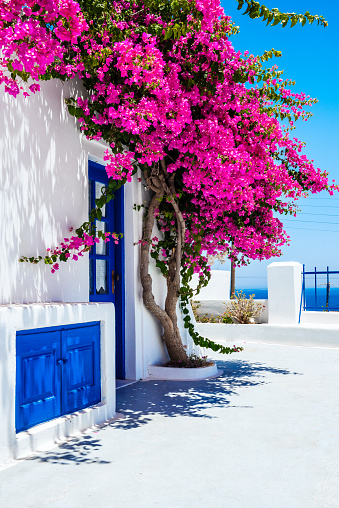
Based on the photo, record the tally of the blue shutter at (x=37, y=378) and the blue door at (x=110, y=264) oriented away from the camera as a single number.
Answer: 0

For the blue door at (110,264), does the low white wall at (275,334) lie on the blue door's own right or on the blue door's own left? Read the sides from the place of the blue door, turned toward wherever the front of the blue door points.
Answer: on the blue door's own left

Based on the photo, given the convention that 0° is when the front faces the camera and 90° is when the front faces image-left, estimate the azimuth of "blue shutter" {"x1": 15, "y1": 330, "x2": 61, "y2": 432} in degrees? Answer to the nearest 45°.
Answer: approximately 315°

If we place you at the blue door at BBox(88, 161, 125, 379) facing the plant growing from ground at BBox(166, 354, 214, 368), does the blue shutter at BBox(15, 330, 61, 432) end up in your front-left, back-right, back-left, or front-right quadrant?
back-right

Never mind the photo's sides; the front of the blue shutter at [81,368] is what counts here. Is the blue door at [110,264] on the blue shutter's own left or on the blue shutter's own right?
on the blue shutter's own left

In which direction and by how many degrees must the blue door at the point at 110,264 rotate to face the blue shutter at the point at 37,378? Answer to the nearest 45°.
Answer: approximately 45° to its right

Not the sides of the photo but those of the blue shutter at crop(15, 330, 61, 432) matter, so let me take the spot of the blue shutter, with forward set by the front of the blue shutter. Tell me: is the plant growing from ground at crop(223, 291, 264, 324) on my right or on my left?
on my left

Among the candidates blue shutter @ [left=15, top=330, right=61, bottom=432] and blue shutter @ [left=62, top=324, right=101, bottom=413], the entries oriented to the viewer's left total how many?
0

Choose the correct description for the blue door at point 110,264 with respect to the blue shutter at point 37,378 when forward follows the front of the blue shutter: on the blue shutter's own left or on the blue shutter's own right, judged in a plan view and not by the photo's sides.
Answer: on the blue shutter's own left
